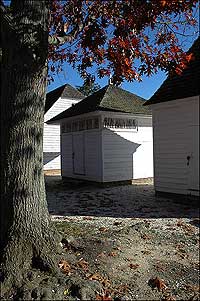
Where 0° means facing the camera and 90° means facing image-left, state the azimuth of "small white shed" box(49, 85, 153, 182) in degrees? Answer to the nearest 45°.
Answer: approximately 45°

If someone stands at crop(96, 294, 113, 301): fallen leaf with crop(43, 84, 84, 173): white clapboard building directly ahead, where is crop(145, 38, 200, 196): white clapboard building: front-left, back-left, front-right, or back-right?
front-right

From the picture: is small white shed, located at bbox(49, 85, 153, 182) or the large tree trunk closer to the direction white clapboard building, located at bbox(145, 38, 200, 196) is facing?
the large tree trunk

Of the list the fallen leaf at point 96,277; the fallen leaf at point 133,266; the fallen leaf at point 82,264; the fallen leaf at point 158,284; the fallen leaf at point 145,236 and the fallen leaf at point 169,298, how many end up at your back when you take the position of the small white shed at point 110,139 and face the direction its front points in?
0

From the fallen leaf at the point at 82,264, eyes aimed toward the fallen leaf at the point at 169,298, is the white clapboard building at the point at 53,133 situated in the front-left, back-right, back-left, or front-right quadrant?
back-left

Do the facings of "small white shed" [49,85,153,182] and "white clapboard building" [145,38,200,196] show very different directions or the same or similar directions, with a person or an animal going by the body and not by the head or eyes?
same or similar directions

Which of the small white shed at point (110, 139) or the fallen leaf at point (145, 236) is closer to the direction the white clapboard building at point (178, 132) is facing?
the fallen leaf

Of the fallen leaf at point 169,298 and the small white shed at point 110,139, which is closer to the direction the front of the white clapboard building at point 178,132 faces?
the fallen leaf

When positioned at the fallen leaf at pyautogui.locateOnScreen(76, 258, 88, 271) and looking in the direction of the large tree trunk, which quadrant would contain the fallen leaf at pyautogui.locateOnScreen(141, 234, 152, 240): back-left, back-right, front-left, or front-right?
back-right

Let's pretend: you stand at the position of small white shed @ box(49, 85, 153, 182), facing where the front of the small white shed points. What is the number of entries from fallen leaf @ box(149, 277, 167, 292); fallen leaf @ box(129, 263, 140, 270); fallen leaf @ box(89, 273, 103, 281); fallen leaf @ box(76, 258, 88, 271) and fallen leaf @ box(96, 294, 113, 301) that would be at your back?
0

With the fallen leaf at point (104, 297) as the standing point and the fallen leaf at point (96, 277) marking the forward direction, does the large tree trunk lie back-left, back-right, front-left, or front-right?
front-left

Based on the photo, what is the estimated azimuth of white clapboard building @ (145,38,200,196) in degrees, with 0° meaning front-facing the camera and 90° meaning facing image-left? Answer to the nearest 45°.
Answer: approximately 45°

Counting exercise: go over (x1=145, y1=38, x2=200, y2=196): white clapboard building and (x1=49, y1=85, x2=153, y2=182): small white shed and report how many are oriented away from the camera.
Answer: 0

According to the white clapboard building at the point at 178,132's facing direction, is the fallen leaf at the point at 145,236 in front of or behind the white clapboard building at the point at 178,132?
in front

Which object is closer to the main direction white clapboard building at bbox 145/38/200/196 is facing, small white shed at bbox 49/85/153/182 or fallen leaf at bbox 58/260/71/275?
the fallen leaf

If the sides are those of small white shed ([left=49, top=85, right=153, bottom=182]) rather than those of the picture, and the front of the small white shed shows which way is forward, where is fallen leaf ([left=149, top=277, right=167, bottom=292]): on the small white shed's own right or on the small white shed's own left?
on the small white shed's own left

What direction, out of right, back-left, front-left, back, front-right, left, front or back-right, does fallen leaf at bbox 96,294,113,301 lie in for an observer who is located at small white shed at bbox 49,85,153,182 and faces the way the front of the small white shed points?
front-left
